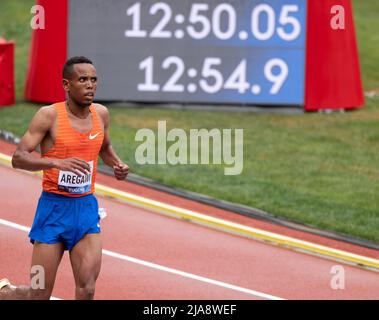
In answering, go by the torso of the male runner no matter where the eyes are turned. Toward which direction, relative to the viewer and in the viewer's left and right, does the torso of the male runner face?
facing the viewer and to the right of the viewer

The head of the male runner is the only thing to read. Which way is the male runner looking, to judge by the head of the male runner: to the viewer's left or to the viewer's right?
to the viewer's right
